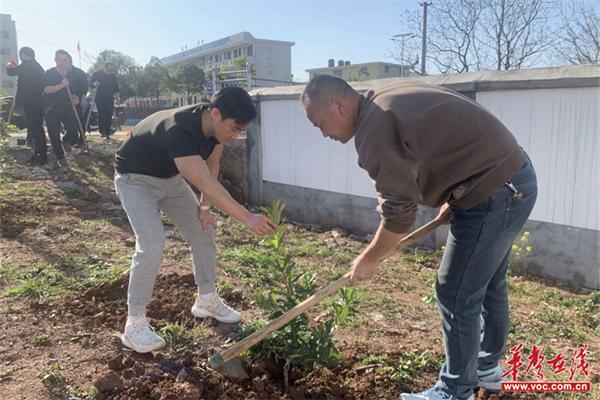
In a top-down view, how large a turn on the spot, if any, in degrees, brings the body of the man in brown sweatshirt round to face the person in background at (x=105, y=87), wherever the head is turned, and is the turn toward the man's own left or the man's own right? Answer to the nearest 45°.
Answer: approximately 45° to the man's own right

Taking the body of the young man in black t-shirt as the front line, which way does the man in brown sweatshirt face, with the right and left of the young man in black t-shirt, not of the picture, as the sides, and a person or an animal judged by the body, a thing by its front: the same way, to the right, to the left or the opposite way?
the opposite way

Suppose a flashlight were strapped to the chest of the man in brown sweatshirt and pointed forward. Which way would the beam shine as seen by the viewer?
to the viewer's left

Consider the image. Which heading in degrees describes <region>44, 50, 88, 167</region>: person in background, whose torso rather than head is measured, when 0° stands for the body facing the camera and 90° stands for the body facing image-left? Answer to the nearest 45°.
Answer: approximately 0°

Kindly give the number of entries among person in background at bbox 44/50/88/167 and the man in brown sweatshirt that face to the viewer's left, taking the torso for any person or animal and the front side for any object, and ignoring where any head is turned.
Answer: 1

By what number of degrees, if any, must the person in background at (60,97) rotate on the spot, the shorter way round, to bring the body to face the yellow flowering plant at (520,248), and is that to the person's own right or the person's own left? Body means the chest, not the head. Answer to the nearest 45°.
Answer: approximately 45° to the person's own left

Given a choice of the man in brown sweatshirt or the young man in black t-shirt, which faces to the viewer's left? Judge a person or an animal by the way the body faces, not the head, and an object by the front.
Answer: the man in brown sweatshirt
